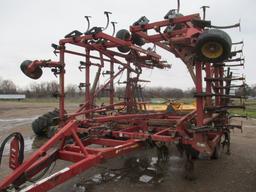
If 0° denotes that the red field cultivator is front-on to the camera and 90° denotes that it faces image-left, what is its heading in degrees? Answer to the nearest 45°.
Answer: approximately 45°
